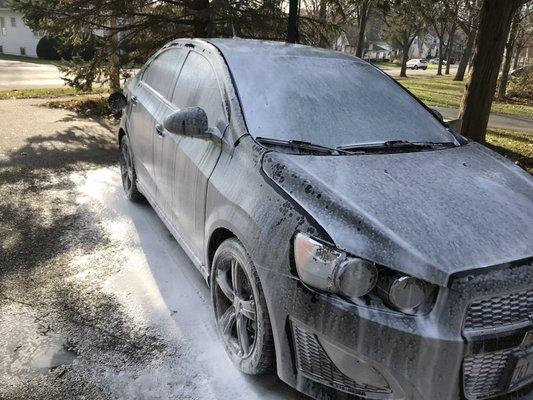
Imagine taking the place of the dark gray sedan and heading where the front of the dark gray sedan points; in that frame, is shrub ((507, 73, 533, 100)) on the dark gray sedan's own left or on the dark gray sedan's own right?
on the dark gray sedan's own left

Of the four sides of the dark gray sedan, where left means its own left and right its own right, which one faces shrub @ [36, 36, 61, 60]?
back

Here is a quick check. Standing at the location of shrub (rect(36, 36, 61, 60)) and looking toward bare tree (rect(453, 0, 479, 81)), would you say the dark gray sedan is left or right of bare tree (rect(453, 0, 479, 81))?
right

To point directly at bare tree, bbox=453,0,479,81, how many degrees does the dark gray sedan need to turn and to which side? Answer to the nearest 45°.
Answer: approximately 135° to its left

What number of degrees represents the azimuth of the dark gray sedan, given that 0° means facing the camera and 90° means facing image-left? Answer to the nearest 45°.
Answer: approximately 315°

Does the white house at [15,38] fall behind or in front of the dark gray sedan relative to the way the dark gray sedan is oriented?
behind
